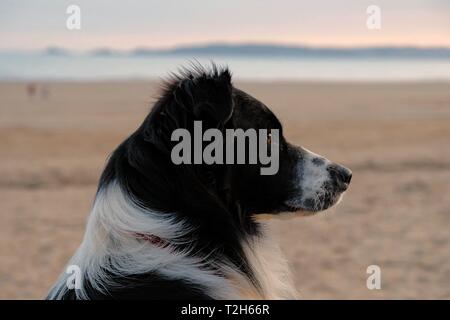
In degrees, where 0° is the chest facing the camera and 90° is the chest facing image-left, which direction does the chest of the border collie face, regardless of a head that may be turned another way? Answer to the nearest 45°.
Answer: approximately 270°
